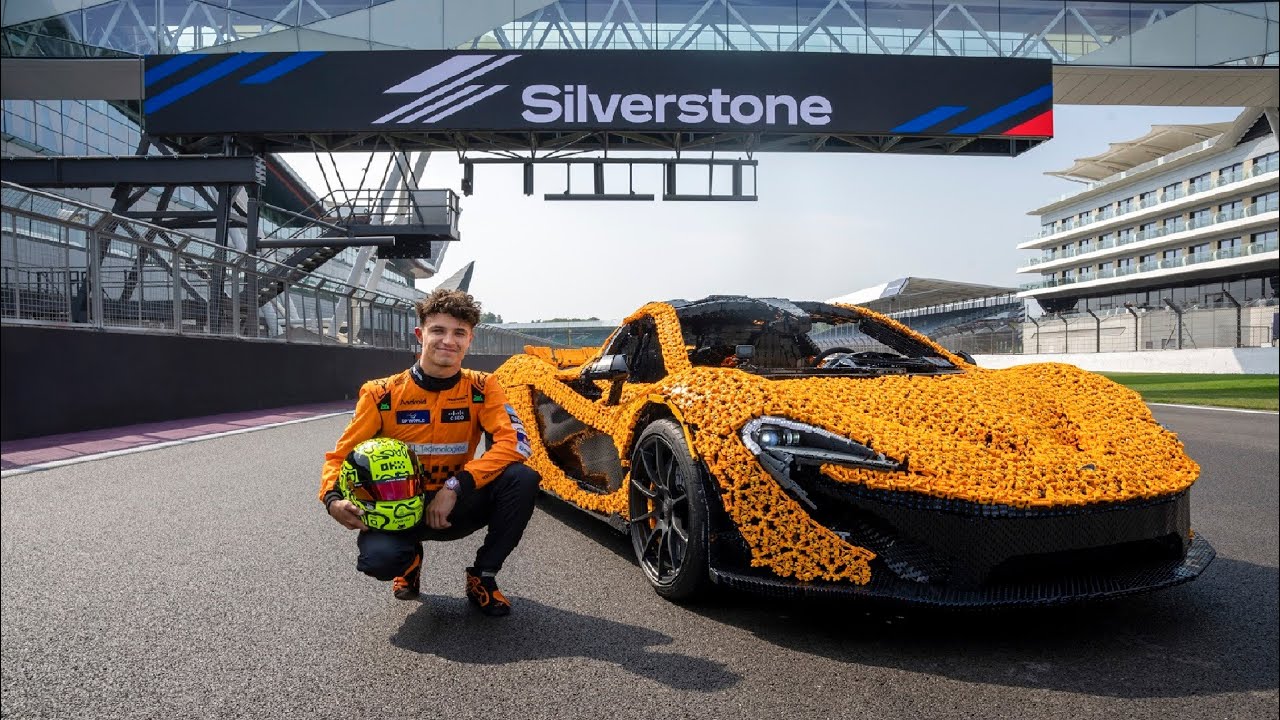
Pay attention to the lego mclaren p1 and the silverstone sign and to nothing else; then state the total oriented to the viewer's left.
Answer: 0

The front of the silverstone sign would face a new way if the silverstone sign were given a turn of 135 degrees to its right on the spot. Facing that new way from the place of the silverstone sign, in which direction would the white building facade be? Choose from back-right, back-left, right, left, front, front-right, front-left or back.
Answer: right

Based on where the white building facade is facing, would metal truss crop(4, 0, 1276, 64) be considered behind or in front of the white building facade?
in front

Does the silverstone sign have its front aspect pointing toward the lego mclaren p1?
yes

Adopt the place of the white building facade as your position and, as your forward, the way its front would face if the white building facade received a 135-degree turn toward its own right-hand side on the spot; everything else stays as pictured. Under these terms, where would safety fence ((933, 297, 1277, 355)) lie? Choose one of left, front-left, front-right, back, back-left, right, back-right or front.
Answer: back

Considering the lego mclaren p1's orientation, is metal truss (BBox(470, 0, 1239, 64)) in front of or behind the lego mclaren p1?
behind

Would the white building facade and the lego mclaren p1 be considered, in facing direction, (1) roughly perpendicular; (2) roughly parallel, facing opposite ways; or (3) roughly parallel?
roughly perpendicular

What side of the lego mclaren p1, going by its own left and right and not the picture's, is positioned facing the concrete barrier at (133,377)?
back

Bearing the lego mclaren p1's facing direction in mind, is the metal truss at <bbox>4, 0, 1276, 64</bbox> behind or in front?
behind

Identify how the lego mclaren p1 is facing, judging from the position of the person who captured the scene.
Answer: facing the viewer and to the right of the viewer
